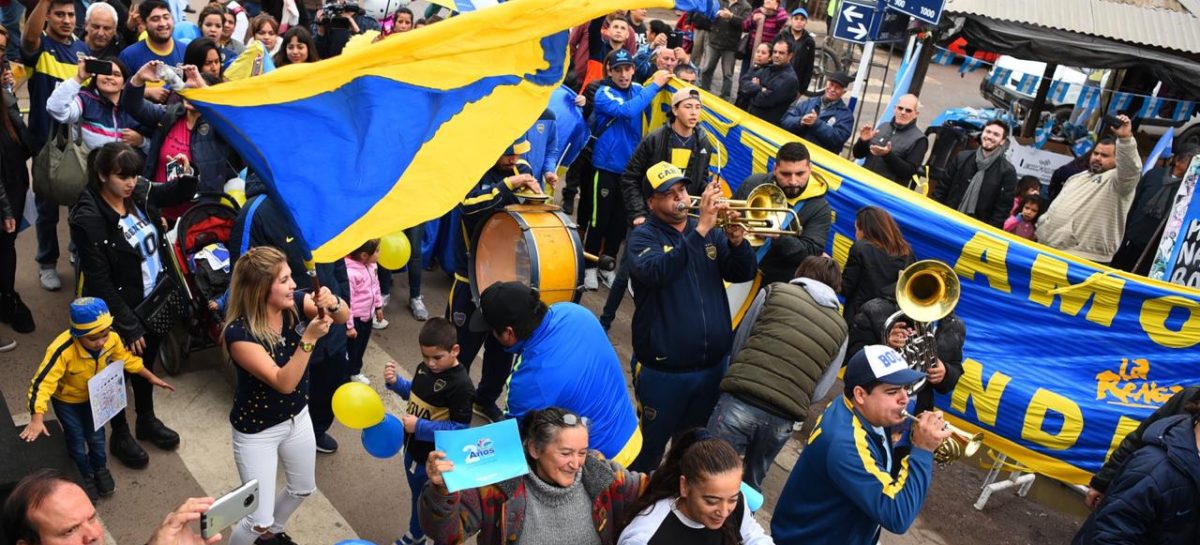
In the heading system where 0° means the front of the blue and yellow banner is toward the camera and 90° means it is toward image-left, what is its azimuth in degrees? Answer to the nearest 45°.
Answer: approximately 45°

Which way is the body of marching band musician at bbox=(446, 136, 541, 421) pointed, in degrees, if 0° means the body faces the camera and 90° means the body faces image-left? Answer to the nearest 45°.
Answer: approximately 315°

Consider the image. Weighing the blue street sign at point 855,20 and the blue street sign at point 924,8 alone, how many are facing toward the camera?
2

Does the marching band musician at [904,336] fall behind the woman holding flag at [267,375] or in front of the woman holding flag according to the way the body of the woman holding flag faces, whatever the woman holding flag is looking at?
in front

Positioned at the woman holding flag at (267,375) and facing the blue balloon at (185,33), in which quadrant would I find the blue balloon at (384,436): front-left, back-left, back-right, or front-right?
back-right

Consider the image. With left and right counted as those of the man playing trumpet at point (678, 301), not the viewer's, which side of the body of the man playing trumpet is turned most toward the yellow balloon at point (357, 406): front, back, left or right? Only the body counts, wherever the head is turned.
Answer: right

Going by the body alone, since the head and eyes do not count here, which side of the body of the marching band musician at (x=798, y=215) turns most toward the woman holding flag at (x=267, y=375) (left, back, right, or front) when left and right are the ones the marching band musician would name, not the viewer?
front

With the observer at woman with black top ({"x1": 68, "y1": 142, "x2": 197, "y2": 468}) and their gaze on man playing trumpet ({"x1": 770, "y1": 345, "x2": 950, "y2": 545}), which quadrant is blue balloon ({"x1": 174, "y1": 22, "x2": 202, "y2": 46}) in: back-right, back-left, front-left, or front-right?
back-left

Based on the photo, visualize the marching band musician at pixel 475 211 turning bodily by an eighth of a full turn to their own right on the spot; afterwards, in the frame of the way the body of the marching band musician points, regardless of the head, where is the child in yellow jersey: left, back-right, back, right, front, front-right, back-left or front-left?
front-right

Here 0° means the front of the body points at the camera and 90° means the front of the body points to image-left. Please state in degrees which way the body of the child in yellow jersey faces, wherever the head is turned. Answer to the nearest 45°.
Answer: approximately 315°

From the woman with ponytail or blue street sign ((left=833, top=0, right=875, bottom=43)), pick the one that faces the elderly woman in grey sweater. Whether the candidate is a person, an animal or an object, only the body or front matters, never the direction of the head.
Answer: the blue street sign

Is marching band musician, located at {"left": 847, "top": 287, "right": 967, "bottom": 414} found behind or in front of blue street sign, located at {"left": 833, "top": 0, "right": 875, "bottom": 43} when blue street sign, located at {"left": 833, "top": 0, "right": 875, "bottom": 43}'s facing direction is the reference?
in front
